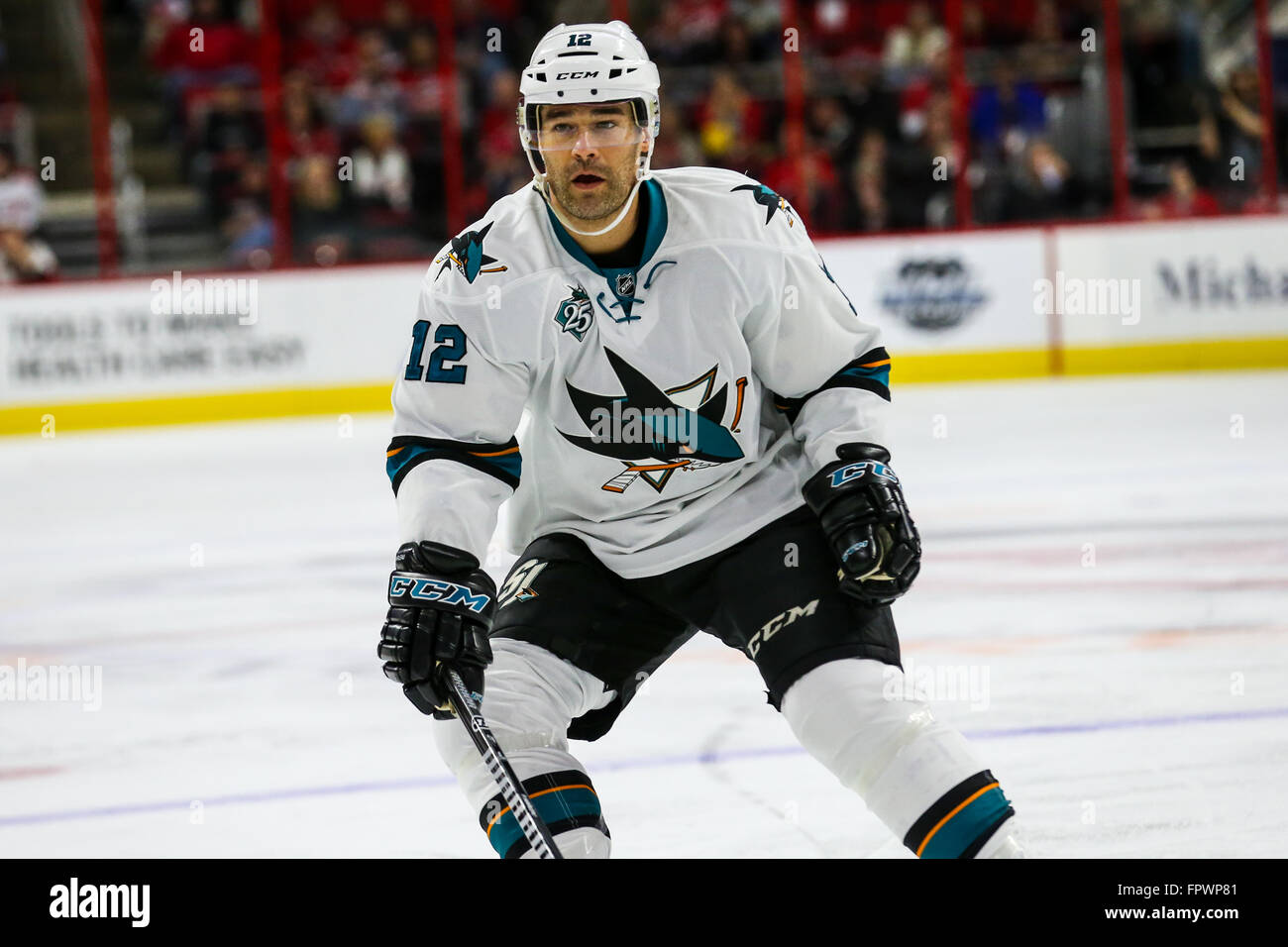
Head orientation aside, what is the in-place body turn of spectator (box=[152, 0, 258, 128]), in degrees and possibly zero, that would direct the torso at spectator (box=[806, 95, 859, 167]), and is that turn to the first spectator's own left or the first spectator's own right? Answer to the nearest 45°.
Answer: approximately 45° to the first spectator's own left

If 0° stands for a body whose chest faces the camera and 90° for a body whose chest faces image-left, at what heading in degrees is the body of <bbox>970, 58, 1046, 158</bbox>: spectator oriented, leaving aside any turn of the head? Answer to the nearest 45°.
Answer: approximately 0°

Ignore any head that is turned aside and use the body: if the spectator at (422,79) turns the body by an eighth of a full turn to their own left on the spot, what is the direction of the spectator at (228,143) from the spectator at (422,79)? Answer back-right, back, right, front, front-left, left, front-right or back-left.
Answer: back-right

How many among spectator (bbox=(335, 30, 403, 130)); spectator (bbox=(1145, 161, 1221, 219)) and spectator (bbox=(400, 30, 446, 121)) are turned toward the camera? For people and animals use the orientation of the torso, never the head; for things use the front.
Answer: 3

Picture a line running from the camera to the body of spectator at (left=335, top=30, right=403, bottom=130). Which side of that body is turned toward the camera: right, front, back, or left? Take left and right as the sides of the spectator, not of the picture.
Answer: front

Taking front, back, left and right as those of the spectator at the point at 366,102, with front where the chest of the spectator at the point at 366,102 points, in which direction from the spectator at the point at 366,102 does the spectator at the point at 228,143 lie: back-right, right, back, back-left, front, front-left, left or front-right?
right

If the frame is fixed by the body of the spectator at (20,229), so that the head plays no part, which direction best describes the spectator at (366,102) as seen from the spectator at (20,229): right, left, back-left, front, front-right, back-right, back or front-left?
left

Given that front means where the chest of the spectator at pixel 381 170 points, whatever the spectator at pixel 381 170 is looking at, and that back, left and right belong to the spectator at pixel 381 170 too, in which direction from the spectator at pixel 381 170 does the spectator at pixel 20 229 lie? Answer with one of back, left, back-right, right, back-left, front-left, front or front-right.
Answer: right

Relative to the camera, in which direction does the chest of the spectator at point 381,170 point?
toward the camera

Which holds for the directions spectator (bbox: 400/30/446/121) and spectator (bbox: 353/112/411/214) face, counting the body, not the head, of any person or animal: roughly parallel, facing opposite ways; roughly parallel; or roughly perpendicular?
roughly parallel

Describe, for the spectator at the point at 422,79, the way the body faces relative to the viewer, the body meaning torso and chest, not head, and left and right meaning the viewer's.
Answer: facing the viewer

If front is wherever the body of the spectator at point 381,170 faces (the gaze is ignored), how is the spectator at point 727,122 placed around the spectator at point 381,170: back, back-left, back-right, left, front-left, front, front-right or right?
left

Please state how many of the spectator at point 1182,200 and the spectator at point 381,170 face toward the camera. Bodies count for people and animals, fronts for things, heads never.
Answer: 2
